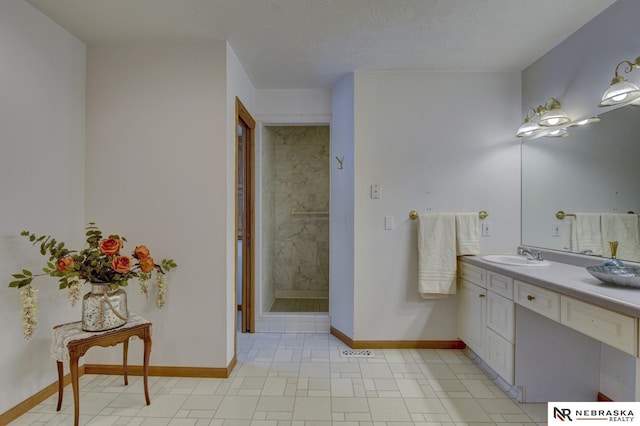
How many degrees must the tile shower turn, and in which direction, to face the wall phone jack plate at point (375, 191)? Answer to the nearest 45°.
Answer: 0° — it already faces it

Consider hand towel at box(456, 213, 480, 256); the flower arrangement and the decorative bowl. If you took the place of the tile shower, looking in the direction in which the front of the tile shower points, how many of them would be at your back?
0

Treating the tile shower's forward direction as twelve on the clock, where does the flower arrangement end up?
The flower arrangement is roughly at 1 o'clock from the tile shower.

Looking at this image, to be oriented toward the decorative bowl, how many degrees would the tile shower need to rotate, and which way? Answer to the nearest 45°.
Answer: approximately 45° to its left

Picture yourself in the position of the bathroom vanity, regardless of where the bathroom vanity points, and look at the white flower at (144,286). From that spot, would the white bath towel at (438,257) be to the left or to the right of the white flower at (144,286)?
right

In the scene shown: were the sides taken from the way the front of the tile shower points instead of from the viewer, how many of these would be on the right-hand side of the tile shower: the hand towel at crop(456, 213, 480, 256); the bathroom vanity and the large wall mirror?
0

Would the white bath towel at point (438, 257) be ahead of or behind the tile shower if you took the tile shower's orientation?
ahead

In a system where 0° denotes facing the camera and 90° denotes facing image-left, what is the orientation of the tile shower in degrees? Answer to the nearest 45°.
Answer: approximately 0°

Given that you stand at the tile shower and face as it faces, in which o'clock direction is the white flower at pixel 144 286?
The white flower is roughly at 1 o'clock from the tile shower.

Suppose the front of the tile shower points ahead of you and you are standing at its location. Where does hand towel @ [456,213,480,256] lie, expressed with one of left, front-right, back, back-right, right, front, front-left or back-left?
front-left

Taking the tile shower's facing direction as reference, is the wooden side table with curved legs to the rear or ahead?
ahead

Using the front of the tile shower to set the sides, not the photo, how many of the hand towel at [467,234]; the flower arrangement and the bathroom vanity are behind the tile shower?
0

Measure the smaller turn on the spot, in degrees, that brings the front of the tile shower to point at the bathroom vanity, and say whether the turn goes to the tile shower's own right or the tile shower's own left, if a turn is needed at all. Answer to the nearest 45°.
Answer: approximately 45° to the tile shower's own left

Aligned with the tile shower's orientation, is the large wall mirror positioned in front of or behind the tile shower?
in front
